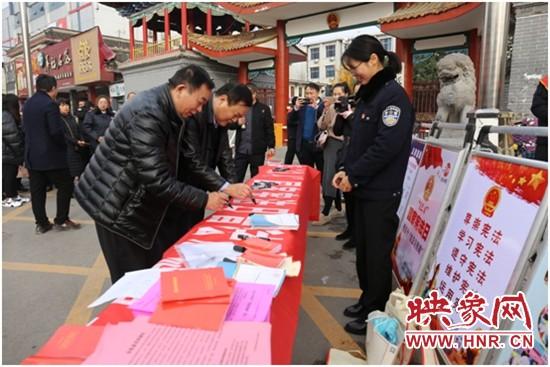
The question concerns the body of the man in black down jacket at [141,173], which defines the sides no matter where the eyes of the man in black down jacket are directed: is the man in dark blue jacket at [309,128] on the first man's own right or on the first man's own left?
on the first man's own left

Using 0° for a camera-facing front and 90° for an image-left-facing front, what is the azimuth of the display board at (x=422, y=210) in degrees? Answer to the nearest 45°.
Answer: approximately 45°

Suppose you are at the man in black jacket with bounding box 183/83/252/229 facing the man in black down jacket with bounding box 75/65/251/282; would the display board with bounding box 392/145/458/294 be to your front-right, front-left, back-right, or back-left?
back-left

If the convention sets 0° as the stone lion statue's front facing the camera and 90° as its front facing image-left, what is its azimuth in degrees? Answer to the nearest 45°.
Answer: approximately 45°

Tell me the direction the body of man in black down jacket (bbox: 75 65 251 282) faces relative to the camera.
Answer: to the viewer's right

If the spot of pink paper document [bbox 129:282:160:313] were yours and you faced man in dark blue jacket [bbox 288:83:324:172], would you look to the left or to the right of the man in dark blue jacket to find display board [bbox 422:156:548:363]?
right

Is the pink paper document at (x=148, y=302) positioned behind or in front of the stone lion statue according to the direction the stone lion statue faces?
in front
